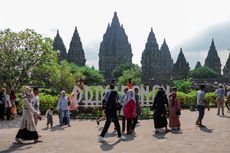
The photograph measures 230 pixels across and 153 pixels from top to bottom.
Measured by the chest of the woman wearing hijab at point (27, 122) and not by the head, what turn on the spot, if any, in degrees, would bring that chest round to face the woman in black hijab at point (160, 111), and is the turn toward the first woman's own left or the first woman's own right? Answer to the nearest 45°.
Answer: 0° — they already face them

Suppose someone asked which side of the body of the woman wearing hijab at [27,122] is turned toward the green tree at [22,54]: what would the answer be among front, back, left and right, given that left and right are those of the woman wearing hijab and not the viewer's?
left

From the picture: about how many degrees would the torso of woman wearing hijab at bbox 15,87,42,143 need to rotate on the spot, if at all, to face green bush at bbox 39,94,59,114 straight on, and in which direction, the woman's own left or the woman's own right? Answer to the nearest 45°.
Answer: approximately 90° to the woman's own left

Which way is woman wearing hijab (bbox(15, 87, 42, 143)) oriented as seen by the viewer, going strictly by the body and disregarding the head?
to the viewer's right

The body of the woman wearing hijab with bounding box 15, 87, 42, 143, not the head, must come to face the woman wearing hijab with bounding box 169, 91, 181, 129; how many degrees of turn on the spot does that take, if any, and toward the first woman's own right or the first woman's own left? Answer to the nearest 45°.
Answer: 0° — they already face them
